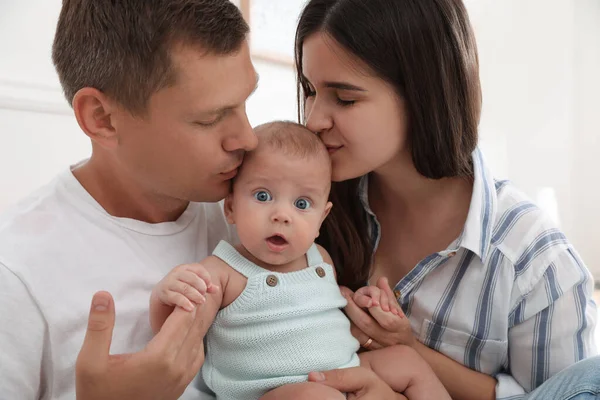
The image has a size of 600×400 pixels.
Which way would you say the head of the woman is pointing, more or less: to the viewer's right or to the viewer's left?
to the viewer's left

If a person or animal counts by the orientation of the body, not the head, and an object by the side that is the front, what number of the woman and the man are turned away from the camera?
0

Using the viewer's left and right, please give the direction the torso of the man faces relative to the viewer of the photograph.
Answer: facing the viewer and to the right of the viewer

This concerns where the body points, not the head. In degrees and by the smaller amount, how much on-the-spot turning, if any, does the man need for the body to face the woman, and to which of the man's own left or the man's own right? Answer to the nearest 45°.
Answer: approximately 45° to the man's own left

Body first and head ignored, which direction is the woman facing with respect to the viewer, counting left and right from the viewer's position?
facing the viewer and to the left of the viewer

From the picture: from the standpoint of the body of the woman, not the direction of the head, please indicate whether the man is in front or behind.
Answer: in front

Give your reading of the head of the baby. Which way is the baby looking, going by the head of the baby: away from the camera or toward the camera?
toward the camera
